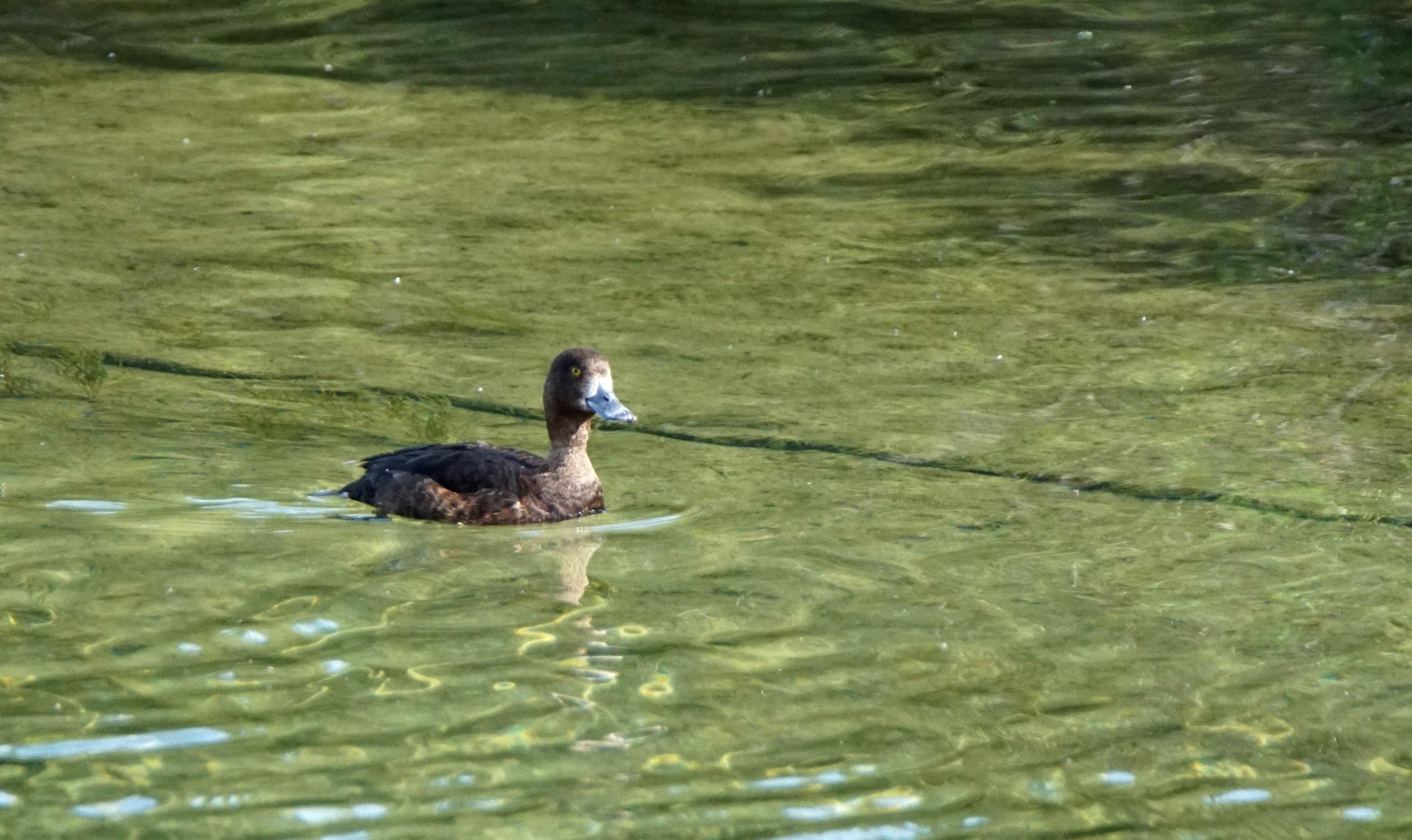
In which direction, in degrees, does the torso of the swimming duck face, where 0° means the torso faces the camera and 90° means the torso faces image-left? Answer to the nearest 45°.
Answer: approximately 270°
